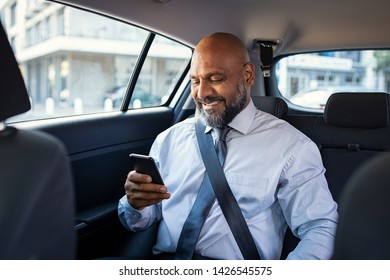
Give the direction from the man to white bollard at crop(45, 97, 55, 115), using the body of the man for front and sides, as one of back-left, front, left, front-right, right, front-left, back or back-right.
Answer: right

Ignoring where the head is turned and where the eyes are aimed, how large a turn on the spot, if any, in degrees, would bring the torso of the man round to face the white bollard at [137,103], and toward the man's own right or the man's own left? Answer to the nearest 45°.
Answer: approximately 90° to the man's own right

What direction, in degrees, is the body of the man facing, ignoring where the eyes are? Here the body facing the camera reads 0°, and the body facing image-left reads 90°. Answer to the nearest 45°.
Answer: approximately 45°

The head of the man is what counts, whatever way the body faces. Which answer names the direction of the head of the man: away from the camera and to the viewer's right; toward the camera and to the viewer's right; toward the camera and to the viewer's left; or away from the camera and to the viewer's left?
toward the camera and to the viewer's left

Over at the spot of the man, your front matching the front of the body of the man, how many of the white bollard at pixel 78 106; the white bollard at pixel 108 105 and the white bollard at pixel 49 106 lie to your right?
3

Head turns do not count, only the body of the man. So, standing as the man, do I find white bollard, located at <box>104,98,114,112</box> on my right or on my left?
on my right

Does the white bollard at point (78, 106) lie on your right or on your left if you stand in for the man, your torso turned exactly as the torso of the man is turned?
on your right
